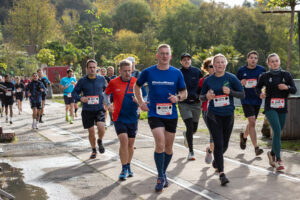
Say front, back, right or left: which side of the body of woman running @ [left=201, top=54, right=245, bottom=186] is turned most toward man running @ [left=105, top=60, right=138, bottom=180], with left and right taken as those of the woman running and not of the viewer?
right

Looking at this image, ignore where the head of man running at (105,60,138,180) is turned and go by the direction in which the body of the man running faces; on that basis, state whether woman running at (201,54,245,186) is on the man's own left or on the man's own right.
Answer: on the man's own left

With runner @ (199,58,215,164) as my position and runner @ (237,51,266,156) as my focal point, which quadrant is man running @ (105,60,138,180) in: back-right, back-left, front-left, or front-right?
back-right

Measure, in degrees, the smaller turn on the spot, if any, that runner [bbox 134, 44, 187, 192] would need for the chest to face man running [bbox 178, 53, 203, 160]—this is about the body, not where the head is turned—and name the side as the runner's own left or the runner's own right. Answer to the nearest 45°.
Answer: approximately 180°

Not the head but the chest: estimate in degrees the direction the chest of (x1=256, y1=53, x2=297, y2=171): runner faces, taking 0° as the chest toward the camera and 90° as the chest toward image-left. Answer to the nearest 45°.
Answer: approximately 0°

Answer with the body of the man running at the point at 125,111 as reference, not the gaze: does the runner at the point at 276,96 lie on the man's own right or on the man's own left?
on the man's own left

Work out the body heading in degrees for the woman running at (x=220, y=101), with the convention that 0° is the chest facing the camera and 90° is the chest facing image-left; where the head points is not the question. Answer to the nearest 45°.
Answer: approximately 0°
